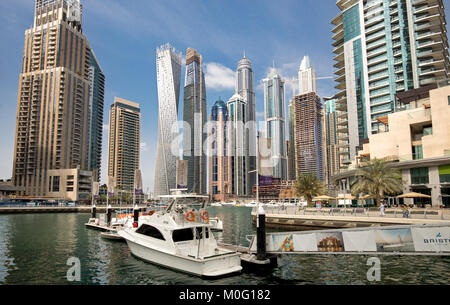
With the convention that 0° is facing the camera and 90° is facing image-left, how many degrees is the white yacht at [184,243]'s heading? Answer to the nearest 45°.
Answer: approximately 135°

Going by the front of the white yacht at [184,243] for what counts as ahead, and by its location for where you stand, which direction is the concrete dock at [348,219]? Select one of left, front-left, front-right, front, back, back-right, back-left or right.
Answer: right

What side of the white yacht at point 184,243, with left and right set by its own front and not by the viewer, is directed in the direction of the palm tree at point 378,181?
right
